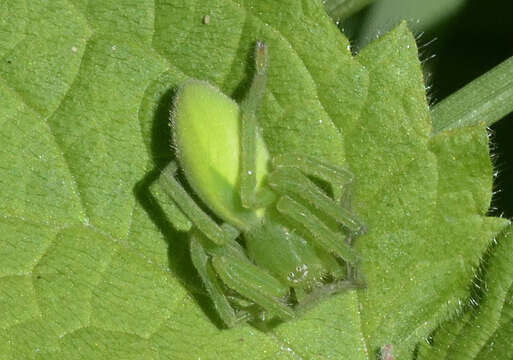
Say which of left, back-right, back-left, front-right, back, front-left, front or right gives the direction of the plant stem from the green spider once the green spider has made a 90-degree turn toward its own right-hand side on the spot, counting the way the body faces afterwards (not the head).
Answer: back-left

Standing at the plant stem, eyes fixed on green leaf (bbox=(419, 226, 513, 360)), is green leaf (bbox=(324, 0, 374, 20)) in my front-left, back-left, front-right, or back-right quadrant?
back-right

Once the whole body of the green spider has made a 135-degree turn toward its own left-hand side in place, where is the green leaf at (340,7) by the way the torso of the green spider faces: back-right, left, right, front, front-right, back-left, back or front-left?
front-right

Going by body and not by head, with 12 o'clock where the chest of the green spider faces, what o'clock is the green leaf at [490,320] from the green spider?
The green leaf is roughly at 12 o'clock from the green spider.

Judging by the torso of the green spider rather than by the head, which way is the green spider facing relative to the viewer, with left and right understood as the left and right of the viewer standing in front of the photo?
facing the viewer and to the right of the viewer
